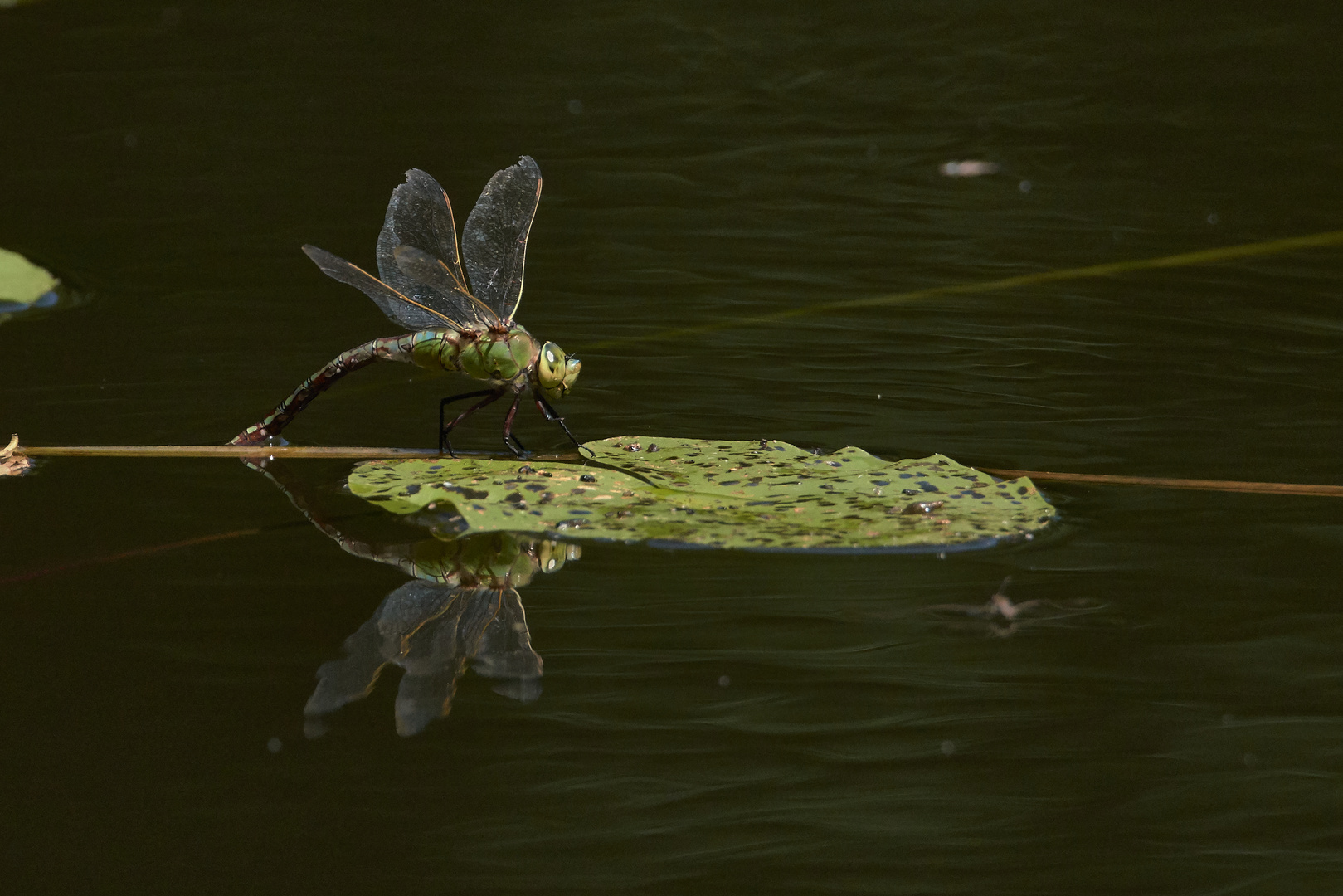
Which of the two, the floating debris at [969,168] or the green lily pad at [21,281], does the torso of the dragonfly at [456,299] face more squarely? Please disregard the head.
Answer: the floating debris

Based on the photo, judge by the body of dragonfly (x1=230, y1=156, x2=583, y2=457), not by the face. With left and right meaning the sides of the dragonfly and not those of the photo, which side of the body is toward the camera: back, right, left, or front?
right

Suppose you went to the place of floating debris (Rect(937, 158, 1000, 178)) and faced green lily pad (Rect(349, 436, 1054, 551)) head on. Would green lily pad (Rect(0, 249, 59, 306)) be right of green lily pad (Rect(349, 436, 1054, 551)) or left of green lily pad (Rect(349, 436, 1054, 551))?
right

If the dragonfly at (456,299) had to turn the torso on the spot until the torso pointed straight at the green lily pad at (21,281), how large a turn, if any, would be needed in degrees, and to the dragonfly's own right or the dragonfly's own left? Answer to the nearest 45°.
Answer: approximately 135° to the dragonfly's own left

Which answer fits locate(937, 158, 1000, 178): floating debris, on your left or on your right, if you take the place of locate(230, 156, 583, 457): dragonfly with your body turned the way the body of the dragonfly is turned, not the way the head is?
on your left

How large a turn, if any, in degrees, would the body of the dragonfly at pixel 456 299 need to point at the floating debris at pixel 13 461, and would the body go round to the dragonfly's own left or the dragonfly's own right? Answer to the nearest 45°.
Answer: approximately 180°
